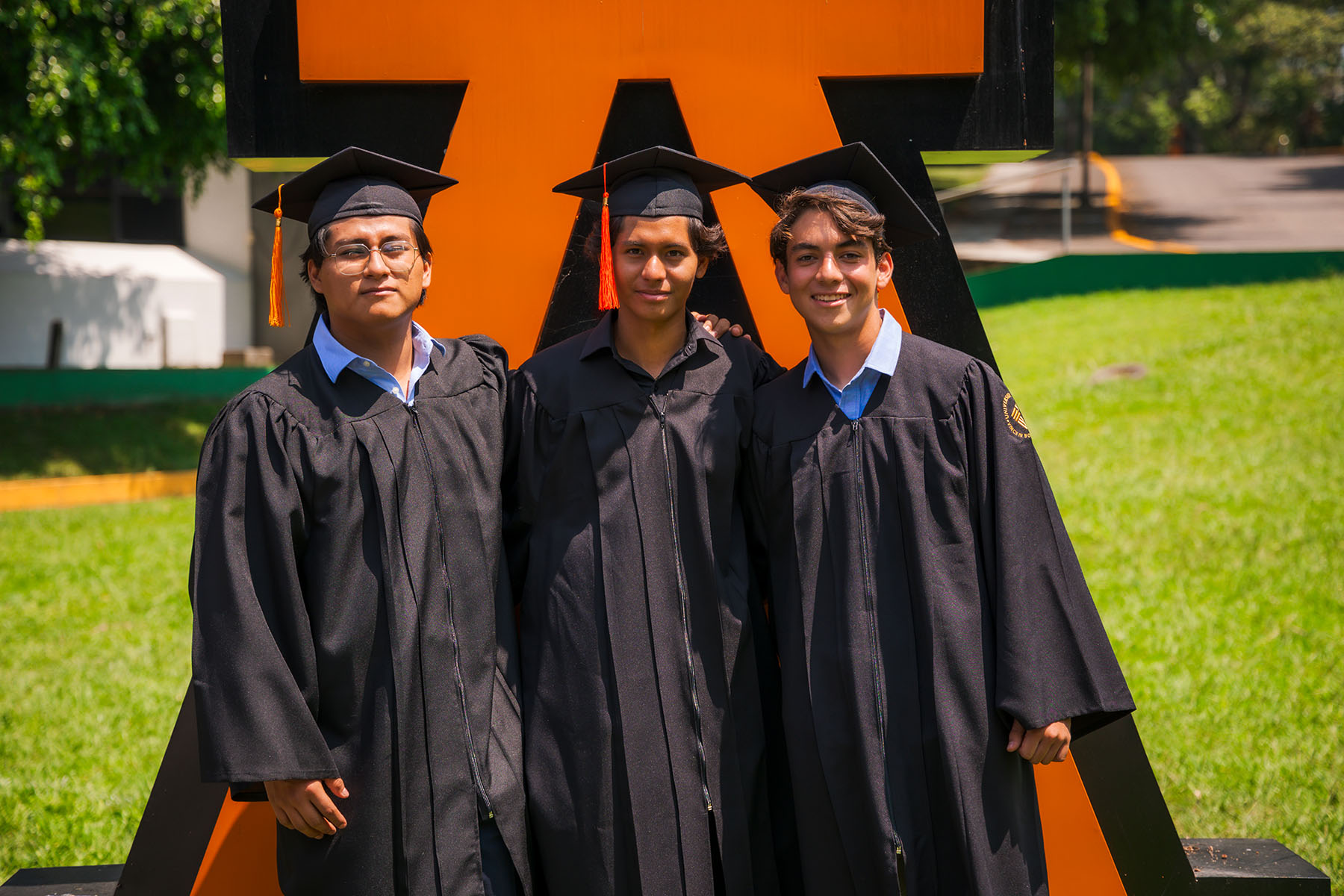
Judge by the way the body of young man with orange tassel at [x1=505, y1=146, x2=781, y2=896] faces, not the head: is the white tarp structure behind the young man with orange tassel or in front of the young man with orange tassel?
behind

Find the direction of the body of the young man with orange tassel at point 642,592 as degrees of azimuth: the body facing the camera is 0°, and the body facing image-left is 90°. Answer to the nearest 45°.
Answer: approximately 0°
